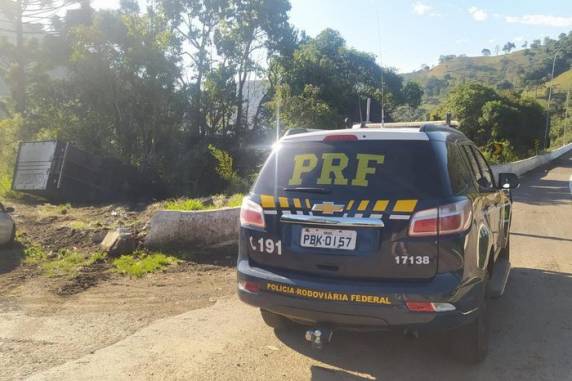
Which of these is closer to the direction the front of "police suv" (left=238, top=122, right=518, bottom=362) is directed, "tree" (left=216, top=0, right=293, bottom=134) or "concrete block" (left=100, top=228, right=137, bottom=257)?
the tree

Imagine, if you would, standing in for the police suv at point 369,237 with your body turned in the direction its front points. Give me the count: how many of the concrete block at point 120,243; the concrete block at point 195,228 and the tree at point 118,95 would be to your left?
3

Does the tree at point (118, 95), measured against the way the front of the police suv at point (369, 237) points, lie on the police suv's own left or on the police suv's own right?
on the police suv's own left

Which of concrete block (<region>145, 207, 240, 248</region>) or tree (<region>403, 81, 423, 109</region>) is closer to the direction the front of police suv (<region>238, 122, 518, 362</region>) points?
the tree

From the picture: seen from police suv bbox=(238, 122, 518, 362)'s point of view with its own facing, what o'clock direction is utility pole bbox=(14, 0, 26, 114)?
The utility pole is roughly at 9 o'clock from the police suv.

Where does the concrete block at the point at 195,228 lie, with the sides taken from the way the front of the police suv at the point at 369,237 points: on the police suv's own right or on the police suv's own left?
on the police suv's own left

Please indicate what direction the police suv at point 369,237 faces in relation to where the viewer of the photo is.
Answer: facing away from the viewer and to the right of the viewer

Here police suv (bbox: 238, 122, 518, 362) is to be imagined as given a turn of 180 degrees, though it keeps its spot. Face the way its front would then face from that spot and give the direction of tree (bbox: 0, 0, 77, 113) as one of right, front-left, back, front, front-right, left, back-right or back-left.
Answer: right

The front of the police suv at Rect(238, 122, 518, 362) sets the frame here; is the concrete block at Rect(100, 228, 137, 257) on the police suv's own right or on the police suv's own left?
on the police suv's own left

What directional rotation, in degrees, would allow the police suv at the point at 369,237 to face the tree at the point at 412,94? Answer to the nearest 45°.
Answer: approximately 45° to its left

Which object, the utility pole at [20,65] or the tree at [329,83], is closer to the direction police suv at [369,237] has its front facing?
the tree
